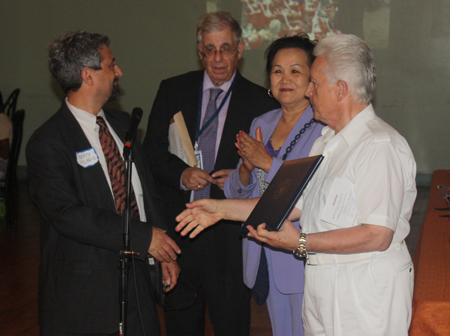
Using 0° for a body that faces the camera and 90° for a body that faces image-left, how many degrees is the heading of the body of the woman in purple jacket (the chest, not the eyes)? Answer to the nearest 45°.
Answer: approximately 45°

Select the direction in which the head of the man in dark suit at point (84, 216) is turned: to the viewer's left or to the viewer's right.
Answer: to the viewer's right

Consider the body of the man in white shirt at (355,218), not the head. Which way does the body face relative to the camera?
to the viewer's left

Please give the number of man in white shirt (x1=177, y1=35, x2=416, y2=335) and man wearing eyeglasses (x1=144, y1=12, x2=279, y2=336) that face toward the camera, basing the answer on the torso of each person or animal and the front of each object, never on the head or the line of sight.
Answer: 1

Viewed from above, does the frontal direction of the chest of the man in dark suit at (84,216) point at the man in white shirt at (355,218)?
yes

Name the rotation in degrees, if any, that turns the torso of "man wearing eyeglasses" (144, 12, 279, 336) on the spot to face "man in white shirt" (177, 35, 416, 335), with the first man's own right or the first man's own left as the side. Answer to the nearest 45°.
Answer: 0° — they already face them
